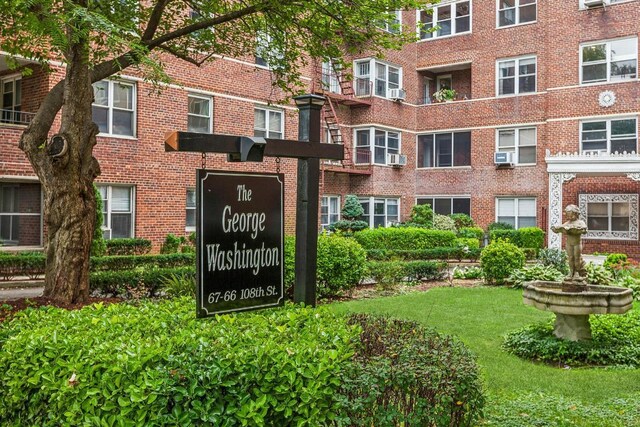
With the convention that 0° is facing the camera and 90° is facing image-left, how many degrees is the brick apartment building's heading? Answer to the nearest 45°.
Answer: approximately 0°

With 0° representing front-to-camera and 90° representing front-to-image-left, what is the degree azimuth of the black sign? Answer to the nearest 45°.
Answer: approximately 315°

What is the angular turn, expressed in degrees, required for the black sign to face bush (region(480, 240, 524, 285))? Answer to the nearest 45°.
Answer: approximately 90° to its left

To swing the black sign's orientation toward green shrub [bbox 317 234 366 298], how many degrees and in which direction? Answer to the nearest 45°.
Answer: approximately 135° to its left

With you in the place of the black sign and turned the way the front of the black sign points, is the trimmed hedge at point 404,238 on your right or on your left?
on your left

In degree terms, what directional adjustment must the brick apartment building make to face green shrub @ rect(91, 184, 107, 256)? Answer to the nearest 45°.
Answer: approximately 45° to its right

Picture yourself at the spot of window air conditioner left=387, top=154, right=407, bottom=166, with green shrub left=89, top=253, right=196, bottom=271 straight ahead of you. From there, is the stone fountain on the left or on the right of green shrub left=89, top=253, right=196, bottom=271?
left

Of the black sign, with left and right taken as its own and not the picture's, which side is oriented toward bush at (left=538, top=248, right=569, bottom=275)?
left

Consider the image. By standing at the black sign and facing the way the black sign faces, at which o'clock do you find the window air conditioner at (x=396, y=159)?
The window air conditioner is roughly at 8 o'clock from the black sign.

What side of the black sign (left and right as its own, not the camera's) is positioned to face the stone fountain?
left

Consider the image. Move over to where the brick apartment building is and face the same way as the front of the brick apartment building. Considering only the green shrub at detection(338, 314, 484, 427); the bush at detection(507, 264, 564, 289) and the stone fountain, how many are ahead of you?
3

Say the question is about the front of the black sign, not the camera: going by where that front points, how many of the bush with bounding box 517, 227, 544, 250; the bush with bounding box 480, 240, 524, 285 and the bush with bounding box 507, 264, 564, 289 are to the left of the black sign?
3

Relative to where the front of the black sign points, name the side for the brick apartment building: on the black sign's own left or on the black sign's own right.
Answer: on the black sign's own left

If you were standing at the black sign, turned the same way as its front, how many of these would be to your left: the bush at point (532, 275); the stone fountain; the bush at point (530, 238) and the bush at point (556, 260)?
4

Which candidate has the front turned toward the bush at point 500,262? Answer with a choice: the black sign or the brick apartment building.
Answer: the brick apartment building
